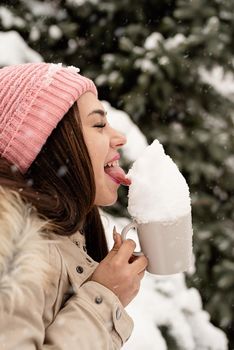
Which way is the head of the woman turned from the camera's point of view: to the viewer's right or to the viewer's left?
to the viewer's right

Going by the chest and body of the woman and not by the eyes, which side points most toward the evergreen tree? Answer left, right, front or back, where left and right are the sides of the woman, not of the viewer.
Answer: left

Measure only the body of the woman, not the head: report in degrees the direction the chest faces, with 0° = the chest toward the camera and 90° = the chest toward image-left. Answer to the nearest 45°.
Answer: approximately 270°
